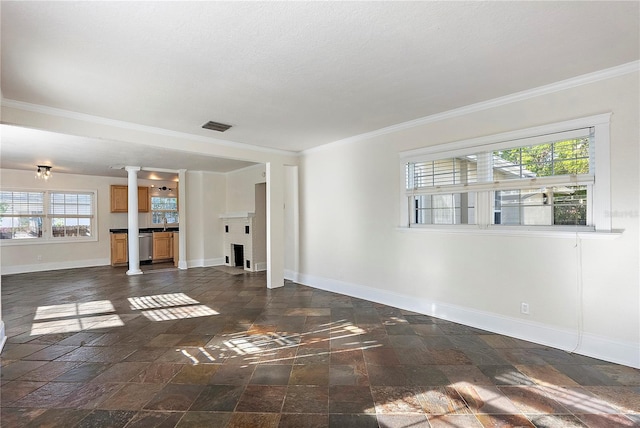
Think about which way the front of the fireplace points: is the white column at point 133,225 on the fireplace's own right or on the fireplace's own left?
on the fireplace's own right

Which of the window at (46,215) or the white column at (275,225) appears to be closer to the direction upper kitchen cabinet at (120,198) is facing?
the white column

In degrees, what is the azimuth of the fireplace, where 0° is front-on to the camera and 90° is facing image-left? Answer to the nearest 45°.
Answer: approximately 45°

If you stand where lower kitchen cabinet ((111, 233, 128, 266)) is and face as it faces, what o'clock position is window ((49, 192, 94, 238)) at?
The window is roughly at 4 o'clock from the lower kitchen cabinet.

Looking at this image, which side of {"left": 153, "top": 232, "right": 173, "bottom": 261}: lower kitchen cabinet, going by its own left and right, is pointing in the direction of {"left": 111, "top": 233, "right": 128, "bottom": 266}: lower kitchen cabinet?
right

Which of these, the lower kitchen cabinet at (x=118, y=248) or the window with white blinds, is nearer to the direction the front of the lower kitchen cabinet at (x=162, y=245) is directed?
the window with white blinds

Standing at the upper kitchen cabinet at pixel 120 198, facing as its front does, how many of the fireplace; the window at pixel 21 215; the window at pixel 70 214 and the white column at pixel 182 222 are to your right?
2

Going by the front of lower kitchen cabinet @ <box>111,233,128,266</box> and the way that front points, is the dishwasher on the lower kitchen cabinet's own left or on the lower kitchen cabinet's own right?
on the lower kitchen cabinet's own left

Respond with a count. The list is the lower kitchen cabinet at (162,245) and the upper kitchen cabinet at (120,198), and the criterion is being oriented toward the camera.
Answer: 2

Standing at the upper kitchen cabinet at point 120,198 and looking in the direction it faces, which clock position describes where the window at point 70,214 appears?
The window is roughly at 3 o'clock from the upper kitchen cabinet.

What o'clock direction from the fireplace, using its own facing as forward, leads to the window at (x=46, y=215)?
The window is roughly at 2 o'clock from the fireplace.

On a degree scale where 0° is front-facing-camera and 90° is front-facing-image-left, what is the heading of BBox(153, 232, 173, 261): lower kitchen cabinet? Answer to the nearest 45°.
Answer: approximately 0°

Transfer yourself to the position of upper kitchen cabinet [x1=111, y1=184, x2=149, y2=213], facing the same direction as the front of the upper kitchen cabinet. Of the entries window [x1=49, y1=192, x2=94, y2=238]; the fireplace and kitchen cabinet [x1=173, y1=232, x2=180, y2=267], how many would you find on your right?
1
